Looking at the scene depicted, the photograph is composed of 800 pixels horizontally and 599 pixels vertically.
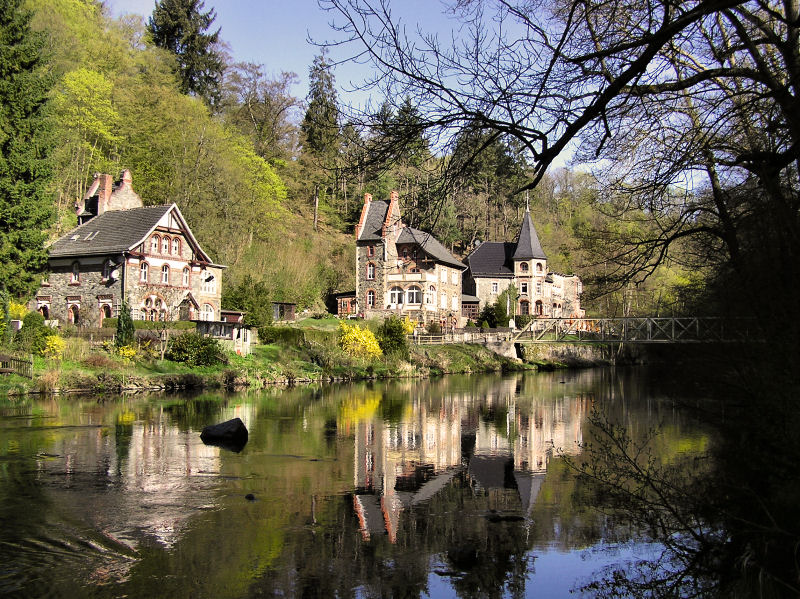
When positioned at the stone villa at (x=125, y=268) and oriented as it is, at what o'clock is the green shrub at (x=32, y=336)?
The green shrub is roughly at 2 o'clock from the stone villa.

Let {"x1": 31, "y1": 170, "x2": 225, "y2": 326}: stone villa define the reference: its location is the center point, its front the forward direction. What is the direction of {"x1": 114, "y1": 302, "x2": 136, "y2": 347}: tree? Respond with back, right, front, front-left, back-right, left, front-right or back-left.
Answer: front-right

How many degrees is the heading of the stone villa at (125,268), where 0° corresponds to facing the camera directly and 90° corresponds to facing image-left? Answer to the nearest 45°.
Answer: approximately 315°

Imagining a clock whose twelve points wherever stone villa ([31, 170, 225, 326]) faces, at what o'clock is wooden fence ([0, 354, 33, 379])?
The wooden fence is roughly at 2 o'clock from the stone villa.

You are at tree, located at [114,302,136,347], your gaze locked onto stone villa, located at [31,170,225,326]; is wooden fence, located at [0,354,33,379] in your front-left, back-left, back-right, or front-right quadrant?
back-left

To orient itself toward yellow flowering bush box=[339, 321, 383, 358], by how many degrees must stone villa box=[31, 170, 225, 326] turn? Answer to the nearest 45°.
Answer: approximately 45° to its left

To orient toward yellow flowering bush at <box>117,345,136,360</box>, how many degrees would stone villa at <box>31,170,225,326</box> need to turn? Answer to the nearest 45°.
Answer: approximately 45° to its right

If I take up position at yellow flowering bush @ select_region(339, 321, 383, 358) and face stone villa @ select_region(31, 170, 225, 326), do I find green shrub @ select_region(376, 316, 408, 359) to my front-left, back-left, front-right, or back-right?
back-right

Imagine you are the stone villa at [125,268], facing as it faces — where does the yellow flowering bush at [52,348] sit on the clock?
The yellow flowering bush is roughly at 2 o'clock from the stone villa.

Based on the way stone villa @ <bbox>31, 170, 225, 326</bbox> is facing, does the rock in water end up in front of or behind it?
in front

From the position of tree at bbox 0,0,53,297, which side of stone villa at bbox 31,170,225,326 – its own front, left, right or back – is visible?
right

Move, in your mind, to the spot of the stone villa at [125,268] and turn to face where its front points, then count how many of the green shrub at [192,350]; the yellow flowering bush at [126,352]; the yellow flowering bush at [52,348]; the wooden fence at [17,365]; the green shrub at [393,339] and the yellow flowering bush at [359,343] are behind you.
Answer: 0
